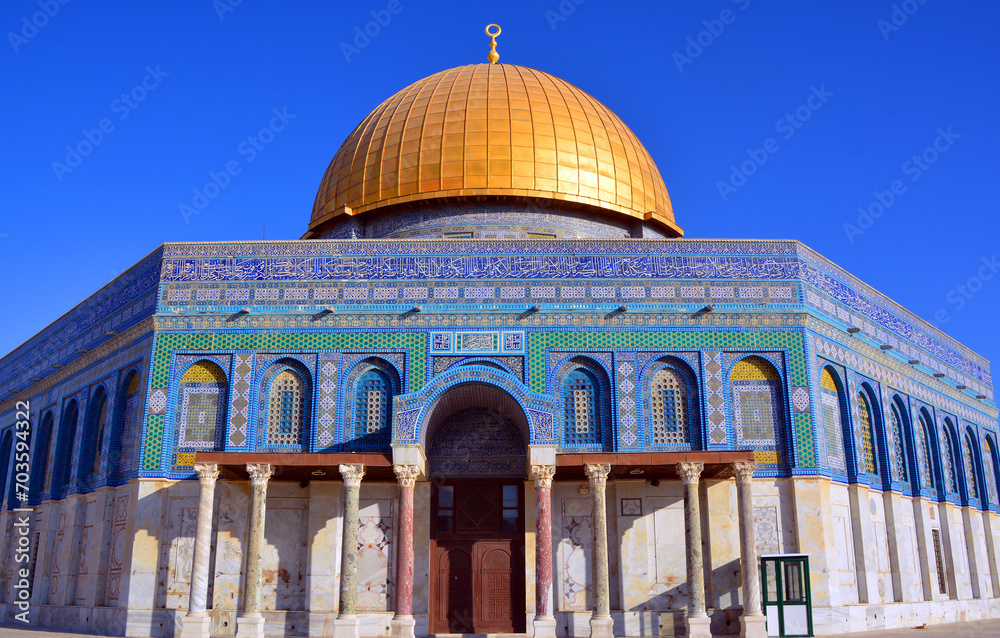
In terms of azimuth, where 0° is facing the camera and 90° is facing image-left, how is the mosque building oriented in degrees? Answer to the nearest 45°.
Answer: approximately 0°
